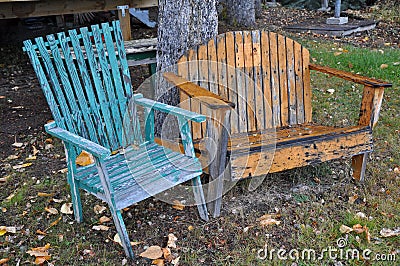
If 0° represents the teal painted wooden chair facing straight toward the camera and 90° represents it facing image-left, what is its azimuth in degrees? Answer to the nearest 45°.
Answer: approximately 315°

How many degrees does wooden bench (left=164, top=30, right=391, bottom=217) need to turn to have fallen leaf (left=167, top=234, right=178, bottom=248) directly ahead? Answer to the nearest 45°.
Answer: approximately 90° to its right

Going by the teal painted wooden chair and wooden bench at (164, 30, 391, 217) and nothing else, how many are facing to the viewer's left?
0

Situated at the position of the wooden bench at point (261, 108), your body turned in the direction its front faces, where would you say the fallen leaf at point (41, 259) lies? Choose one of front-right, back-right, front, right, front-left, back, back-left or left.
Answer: right

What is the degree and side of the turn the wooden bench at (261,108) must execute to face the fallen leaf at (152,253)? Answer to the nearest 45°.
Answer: approximately 90° to its right

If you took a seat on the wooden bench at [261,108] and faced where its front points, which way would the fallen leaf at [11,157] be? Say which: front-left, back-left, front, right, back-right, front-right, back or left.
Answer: back-right

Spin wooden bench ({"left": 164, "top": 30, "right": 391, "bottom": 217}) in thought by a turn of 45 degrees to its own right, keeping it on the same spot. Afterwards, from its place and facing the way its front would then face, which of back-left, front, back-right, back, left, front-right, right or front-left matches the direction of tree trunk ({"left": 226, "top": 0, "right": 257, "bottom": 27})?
back

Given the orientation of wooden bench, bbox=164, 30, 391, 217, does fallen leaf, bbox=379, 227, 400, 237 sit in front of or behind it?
in front

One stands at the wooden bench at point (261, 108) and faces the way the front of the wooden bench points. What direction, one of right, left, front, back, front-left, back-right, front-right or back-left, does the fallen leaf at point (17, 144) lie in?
back-right
